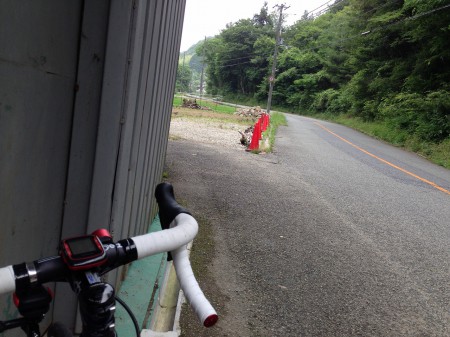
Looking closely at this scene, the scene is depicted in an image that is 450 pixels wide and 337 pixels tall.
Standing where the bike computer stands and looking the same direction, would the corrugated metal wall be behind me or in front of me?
behind

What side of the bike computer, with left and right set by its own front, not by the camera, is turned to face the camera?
front

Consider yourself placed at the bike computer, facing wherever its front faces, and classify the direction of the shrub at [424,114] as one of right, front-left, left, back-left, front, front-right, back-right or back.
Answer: back-left
